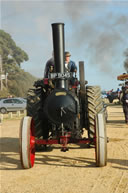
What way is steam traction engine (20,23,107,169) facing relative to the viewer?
toward the camera

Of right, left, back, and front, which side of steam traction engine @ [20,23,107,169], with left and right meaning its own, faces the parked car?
back
